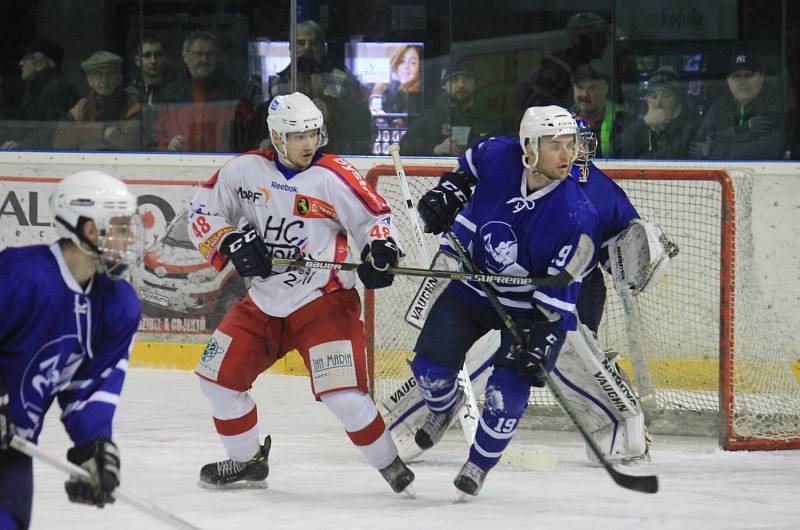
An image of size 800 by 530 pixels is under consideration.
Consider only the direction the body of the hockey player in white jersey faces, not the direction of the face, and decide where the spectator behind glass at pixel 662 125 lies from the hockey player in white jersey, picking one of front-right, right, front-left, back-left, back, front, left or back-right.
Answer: back-left

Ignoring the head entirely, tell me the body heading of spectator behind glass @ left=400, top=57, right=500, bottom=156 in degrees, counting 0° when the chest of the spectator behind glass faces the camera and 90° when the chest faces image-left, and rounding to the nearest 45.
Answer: approximately 0°

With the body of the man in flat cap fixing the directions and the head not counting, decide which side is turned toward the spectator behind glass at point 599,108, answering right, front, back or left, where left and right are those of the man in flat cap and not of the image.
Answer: left

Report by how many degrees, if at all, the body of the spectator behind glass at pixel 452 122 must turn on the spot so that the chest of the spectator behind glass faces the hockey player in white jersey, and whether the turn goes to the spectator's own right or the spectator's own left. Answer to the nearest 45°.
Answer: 0° — they already face them

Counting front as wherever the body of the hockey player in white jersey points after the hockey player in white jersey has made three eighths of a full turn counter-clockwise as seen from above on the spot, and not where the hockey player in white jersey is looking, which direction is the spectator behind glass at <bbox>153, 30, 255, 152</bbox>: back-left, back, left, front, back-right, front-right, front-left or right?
front-left

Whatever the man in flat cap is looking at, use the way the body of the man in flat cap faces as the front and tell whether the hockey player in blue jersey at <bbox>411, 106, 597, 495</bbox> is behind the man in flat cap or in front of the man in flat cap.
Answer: in front

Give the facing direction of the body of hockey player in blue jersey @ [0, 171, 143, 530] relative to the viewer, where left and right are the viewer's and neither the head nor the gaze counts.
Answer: facing the viewer and to the right of the viewer

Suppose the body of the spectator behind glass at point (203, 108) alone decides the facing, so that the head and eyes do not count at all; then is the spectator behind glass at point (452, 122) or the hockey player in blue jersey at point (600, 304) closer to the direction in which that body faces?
the hockey player in blue jersey

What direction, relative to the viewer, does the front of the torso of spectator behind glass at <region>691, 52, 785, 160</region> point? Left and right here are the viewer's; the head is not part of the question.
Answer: facing the viewer

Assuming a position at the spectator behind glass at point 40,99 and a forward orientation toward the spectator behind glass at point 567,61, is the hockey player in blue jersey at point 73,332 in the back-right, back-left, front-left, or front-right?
front-right

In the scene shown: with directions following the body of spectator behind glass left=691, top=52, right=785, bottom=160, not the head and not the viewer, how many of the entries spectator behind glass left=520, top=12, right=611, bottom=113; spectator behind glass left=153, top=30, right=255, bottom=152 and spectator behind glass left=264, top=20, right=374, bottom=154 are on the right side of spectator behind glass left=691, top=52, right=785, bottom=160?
3

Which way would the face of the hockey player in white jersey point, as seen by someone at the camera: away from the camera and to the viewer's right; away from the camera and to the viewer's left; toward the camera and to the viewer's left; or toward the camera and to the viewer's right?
toward the camera and to the viewer's right

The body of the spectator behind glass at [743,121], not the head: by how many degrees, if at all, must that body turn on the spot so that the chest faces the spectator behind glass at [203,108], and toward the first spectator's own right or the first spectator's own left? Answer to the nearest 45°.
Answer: approximately 90° to the first spectator's own right
